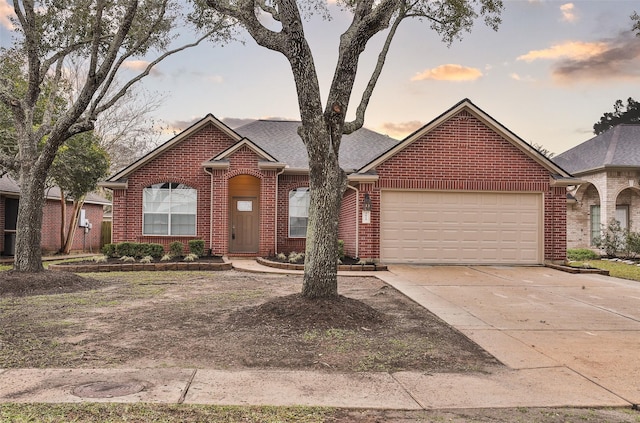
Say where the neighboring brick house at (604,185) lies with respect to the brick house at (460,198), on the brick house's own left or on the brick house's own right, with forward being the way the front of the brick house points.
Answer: on the brick house's own left

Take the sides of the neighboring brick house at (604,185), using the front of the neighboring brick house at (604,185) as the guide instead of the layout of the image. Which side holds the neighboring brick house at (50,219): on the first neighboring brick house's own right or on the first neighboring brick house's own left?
on the first neighboring brick house's own right

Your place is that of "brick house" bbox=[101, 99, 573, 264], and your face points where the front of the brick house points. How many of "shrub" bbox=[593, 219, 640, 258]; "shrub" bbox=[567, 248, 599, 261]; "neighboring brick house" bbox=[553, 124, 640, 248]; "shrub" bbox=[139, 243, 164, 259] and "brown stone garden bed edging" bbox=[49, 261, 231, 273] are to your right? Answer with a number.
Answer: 2

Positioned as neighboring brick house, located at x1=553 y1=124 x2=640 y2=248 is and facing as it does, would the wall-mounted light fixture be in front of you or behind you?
in front

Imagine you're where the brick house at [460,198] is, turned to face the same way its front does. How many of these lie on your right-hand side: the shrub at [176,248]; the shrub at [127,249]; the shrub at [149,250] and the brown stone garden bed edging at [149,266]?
4

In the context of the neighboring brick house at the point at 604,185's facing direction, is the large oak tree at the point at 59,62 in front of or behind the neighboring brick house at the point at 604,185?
in front

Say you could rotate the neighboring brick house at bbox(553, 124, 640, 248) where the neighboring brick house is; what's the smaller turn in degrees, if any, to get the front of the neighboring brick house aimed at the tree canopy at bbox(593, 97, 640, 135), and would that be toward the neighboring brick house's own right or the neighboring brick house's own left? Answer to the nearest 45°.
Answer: approximately 180°

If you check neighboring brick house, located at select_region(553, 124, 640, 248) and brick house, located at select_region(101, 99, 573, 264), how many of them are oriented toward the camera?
2

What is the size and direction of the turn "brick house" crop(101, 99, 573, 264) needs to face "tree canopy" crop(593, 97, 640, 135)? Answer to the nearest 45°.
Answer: approximately 135° to its left

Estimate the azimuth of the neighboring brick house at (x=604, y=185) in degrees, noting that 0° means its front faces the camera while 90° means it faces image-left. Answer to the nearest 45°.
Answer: approximately 0°

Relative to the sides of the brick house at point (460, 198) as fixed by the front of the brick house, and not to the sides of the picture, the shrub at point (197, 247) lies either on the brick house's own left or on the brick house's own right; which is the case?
on the brick house's own right
